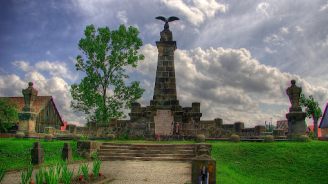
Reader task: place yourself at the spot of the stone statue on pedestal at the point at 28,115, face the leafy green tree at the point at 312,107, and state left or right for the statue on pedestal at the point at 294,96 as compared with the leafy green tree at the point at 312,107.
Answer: right

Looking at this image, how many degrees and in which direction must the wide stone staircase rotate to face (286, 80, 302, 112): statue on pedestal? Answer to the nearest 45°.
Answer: approximately 90° to its left

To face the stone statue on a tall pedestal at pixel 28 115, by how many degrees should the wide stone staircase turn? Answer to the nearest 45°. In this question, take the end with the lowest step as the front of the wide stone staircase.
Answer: approximately 135° to its right

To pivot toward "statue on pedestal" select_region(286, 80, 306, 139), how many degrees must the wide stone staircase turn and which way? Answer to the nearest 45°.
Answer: approximately 90° to its left

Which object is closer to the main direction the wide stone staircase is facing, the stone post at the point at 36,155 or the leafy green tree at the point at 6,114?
the stone post

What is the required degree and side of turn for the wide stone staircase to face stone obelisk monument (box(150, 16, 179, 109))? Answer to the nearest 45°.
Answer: approximately 180°

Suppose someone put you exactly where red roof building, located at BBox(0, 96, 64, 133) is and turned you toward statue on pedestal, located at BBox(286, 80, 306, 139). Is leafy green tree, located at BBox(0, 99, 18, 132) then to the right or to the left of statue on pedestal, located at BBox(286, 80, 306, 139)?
right

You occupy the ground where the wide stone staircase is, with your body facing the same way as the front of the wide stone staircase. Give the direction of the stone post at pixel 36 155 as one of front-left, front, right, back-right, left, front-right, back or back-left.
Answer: front-right

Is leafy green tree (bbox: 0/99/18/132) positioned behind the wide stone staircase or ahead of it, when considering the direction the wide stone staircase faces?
behind

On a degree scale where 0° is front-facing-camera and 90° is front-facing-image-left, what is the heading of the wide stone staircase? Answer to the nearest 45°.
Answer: approximately 0°
